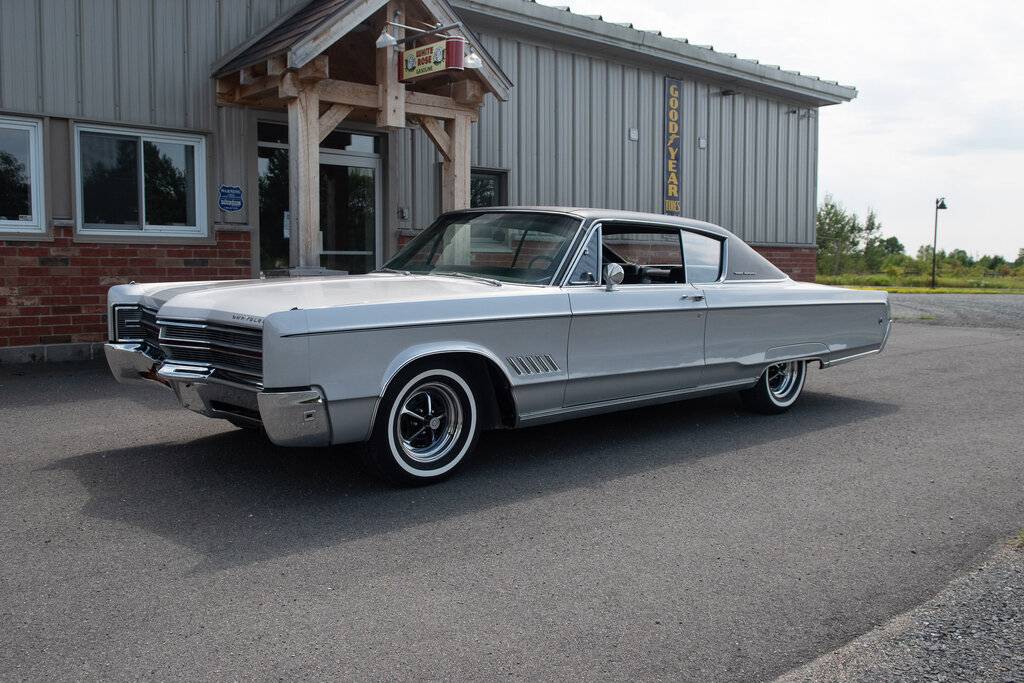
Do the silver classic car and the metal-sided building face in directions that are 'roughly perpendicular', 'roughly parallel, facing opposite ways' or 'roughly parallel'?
roughly perpendicular

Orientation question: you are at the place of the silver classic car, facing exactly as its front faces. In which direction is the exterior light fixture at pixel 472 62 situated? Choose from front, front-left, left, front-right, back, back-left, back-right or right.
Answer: back-right

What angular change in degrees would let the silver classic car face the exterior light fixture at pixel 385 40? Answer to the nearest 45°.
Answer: approximately 135° to its right

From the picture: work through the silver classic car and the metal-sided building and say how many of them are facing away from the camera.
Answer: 0

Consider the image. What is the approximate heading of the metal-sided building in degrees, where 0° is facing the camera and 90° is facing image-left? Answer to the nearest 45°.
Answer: approximately 315°

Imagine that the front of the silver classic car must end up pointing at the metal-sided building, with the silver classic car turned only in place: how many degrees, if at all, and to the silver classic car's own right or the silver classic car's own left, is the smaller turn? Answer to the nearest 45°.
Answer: approximately 90° to the silver classic car's own right

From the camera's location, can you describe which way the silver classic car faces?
facing the viewer and to the left of the viewer

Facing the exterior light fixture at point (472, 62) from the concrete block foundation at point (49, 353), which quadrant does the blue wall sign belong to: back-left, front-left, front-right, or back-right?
front-left

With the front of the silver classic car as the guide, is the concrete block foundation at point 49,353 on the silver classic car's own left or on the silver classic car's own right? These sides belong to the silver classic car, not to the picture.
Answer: on the silver classic car's own right
